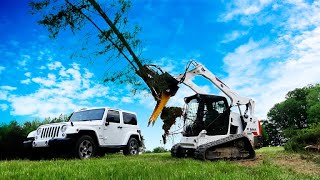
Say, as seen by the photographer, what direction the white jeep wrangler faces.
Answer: facing the viewer and to the left of the viewer
